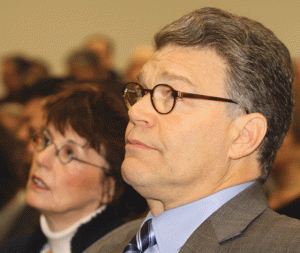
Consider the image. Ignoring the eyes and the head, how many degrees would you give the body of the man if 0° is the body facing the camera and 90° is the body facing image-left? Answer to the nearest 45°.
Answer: approximately 45°

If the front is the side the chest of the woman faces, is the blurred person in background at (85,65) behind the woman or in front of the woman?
behind

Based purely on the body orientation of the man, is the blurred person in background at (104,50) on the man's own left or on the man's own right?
on the man's own right

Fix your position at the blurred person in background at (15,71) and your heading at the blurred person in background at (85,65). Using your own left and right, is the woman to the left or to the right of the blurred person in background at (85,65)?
right

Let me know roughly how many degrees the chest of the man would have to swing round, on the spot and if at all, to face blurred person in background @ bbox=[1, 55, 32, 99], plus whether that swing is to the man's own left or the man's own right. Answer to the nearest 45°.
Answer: approximately 90° to the man's own right

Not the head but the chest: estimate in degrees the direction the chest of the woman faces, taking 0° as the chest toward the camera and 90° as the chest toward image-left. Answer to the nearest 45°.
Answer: approximately 45°

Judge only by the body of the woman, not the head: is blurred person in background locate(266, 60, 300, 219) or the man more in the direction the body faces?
the man
